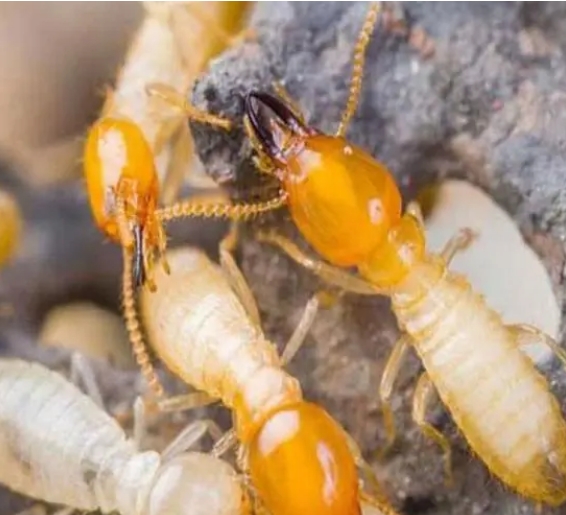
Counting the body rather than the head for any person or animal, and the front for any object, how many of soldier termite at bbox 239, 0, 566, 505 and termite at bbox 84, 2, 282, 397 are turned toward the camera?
1

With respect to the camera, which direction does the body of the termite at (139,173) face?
toward the camera

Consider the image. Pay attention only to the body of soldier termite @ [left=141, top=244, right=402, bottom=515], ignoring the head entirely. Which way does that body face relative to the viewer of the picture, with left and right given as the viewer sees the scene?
facing the viewer and to the right of the viewer

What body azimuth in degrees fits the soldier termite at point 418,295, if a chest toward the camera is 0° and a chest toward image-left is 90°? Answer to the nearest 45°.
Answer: approximately 135°

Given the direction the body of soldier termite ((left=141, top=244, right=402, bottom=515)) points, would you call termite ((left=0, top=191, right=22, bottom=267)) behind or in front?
behind

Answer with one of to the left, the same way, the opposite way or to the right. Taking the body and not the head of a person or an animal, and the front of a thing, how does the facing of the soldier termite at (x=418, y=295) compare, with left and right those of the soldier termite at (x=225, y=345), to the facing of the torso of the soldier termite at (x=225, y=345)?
the opposite way
